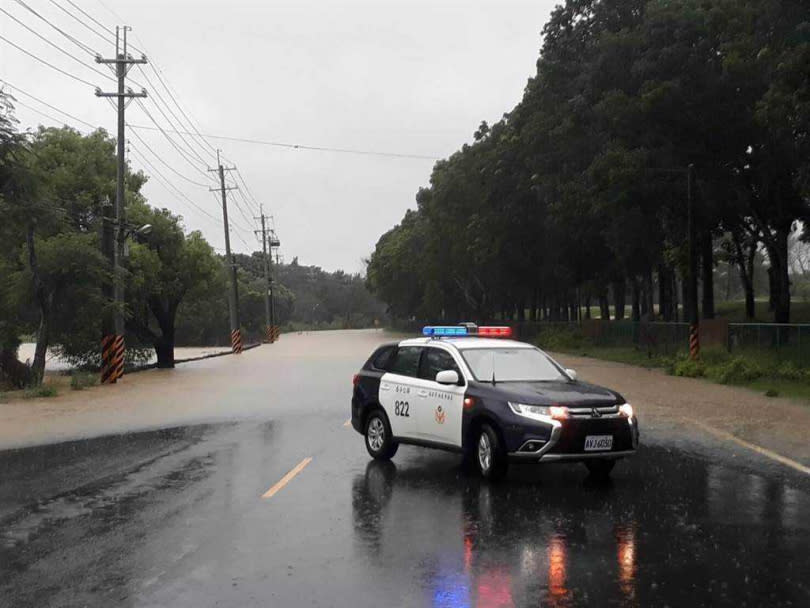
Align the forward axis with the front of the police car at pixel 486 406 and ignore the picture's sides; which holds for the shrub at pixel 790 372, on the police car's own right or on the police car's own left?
on the police car's own left

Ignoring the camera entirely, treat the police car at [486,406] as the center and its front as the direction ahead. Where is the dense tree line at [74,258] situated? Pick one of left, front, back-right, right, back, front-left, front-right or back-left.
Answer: back

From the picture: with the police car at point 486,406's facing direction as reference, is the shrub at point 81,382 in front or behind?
behind

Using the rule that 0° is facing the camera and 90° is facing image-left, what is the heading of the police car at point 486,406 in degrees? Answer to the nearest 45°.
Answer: approximately 315°

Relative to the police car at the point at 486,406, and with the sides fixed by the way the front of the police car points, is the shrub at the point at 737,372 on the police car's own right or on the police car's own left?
on the police car's own left

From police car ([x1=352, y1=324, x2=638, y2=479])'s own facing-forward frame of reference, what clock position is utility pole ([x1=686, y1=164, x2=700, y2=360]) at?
The utility pole is roughly at 8 o'clock from the police car.

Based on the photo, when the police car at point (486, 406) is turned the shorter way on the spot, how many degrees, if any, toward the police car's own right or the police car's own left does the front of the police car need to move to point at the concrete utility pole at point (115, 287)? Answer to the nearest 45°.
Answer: approximately 180°

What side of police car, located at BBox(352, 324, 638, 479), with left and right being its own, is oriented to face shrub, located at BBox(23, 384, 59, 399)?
back

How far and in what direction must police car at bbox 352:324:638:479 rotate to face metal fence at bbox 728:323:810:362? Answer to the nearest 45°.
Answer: approximately 90° to its left

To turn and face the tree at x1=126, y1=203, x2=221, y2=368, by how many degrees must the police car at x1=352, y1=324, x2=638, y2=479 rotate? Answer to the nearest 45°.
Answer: approximately 180°
